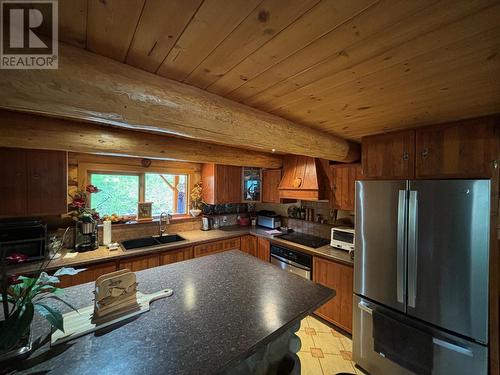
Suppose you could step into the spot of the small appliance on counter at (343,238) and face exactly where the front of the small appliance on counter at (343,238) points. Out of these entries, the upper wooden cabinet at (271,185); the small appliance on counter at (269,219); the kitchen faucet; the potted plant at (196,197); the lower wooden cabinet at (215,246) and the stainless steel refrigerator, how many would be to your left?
1

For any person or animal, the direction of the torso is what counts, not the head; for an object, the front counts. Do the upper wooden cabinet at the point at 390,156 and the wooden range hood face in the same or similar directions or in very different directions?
same or similar directions

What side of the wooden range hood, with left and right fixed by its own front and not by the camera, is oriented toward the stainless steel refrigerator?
left

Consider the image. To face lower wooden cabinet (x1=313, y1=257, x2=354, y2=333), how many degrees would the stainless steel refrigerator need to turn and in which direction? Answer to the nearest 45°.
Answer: approximately 90° to its right

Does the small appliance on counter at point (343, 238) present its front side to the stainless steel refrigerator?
no

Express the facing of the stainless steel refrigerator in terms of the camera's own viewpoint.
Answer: facing the viewer and to the left of the viewer

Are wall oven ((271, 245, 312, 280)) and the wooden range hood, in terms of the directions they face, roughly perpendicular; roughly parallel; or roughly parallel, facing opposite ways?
roughly parallel

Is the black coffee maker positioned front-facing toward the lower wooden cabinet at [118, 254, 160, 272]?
no

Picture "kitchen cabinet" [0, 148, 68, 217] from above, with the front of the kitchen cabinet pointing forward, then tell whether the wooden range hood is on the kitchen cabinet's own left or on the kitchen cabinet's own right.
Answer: on the kitchen cabinet's own left

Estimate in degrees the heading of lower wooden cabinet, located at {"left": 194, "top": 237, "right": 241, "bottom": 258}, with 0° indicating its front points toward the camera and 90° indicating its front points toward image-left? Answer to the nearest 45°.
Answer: approximately 315°

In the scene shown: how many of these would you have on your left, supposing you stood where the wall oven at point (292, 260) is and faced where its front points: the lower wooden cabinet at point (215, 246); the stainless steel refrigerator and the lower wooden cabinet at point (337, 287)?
2

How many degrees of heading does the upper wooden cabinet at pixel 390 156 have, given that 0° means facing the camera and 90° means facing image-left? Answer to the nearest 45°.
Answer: approximately 45°

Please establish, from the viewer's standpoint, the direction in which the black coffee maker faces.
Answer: facing the viewer

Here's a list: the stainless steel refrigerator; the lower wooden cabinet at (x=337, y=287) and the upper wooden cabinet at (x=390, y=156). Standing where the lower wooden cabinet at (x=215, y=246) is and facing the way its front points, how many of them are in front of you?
3

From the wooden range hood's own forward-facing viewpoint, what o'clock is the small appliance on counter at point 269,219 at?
The small appliance on counter is roughly at 3 o'clock from the wooden range hood.

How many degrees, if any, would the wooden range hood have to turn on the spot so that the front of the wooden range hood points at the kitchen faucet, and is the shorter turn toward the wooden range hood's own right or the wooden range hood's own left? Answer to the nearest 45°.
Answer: approximately 45° to the wooden range hood's own right

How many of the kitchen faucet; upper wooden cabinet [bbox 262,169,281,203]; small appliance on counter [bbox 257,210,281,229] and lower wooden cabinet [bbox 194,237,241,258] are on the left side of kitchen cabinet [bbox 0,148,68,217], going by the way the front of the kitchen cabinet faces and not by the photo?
4

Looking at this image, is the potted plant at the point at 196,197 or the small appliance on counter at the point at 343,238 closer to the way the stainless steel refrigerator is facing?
the potted plant
